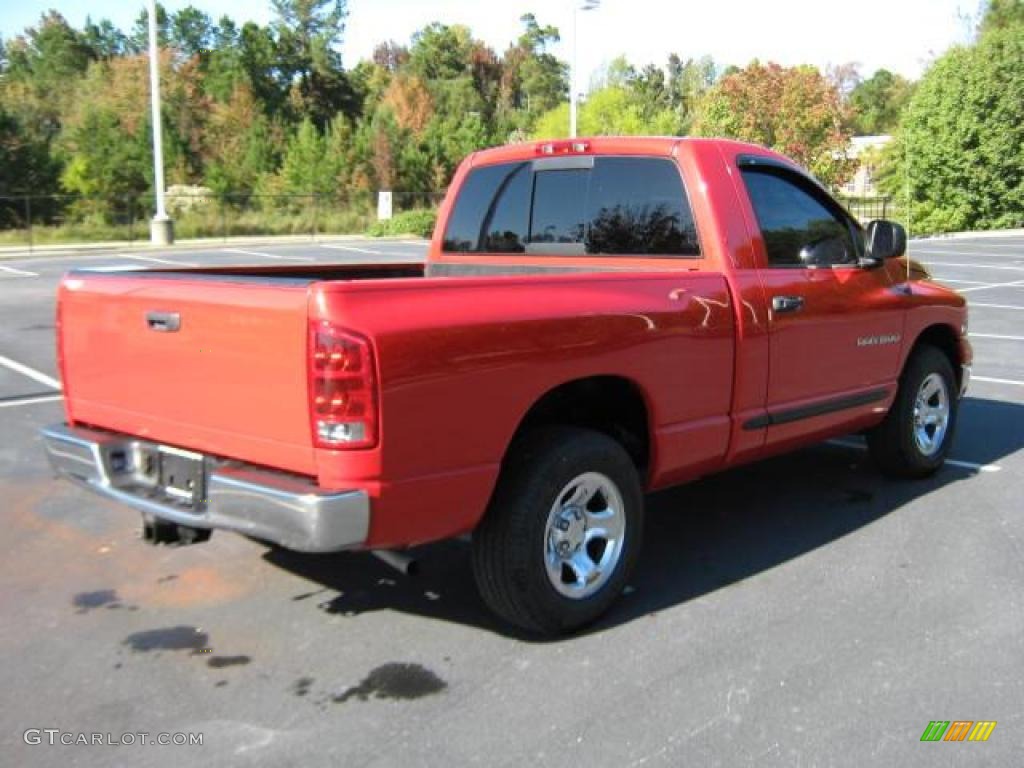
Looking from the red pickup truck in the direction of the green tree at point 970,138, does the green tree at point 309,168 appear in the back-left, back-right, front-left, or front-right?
front-left

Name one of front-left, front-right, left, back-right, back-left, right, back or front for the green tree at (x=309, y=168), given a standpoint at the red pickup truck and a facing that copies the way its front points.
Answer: front-left

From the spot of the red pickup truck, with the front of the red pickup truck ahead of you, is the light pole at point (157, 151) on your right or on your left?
on your left

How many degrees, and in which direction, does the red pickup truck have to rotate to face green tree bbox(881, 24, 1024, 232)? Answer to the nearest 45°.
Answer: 0° — it already faces it

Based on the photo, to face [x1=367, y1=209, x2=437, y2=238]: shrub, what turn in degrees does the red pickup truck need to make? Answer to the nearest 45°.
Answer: approximately 45° to its left

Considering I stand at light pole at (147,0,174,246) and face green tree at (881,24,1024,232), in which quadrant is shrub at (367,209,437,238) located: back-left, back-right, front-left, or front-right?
front-left

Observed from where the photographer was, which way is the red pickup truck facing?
facing away from the viewer and to the right of the viewer

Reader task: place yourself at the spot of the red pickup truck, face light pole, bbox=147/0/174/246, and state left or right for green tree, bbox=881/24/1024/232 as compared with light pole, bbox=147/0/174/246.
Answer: right

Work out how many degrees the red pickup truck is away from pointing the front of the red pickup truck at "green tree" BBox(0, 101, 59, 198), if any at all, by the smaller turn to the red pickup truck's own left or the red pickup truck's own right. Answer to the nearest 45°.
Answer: approximately 90° to the red pickup truck's own left

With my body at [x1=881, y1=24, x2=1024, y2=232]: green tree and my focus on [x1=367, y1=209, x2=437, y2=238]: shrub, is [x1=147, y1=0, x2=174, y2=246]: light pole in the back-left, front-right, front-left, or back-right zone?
front-left

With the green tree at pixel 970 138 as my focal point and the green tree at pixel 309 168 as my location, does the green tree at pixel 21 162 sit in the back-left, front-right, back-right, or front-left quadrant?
back-right

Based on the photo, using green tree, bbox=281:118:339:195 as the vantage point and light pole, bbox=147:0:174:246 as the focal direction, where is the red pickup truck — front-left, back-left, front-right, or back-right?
front-left
